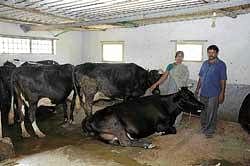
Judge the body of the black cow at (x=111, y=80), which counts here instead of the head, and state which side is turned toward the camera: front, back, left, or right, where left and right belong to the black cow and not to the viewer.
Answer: right

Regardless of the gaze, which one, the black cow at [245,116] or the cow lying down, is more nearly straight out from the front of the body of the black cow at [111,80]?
the black cow

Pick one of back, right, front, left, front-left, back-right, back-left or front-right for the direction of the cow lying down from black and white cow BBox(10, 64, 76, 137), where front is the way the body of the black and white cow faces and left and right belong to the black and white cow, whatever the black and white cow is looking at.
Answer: right

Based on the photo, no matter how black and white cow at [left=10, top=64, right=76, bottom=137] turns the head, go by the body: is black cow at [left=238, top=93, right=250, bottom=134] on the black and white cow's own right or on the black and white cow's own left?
on the black and white cow's own right

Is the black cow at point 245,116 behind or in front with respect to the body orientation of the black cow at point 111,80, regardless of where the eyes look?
in front
